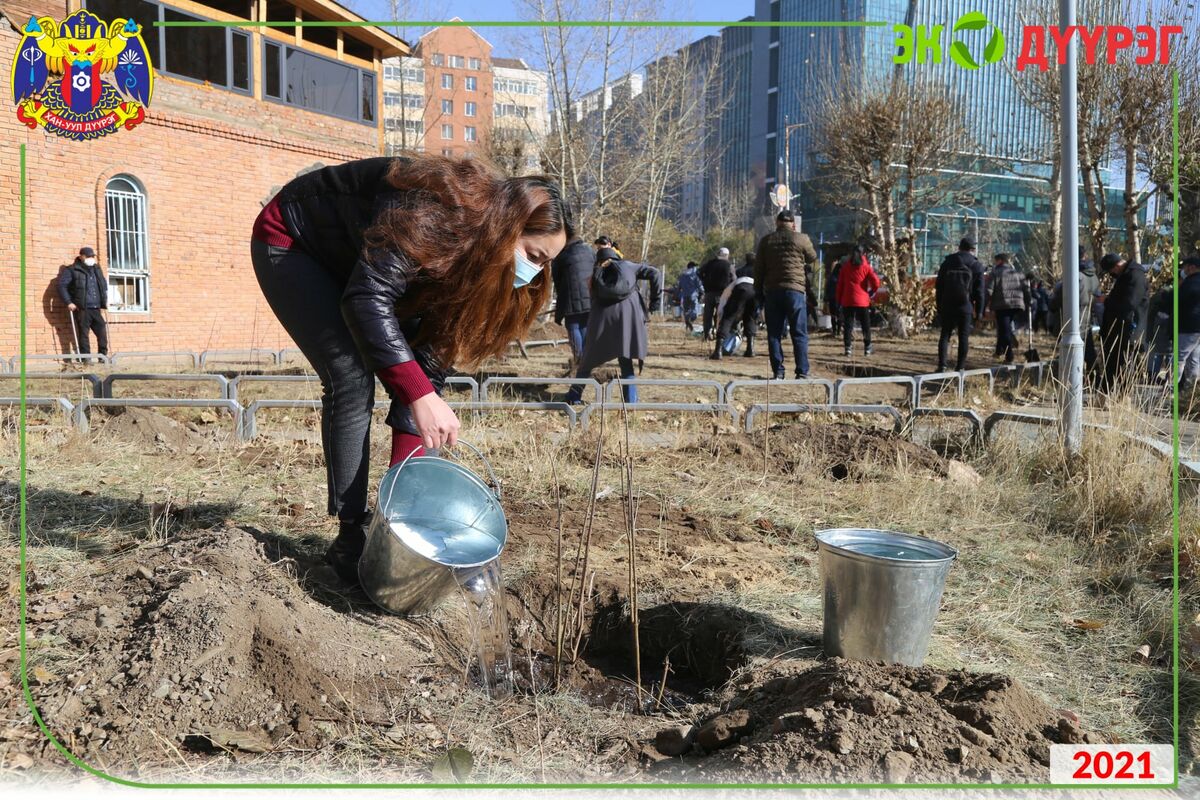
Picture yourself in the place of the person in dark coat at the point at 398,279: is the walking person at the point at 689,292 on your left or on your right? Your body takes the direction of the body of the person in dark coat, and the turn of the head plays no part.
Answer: on your left

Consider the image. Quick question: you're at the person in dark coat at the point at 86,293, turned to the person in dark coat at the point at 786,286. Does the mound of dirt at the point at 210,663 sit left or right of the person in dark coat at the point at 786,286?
right

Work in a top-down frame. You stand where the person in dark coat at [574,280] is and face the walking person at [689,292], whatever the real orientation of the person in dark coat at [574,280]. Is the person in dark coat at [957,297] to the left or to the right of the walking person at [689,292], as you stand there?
right

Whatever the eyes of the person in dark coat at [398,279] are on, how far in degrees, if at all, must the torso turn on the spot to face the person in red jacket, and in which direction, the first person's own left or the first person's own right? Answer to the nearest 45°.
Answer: approximately 45° to the first person's own left

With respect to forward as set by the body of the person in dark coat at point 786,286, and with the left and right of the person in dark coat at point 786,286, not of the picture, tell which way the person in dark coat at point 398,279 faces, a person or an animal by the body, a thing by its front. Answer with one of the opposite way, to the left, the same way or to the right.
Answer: to the right

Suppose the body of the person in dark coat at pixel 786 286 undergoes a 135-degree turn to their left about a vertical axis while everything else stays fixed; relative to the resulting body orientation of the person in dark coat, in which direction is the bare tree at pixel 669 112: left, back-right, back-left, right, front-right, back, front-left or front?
back-right

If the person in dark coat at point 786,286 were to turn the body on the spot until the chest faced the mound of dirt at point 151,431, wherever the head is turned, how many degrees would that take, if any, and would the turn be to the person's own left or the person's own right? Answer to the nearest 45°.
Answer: approximately 135° to the person's own left

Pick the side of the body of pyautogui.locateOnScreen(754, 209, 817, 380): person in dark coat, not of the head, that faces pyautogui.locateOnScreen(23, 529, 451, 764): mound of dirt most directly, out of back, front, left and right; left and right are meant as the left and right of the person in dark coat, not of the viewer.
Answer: back

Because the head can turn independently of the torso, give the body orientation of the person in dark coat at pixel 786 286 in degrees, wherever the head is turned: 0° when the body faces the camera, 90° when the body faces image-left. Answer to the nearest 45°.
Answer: approximately 180°

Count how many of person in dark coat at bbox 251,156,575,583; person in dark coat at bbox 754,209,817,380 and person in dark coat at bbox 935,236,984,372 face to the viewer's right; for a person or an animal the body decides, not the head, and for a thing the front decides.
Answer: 1

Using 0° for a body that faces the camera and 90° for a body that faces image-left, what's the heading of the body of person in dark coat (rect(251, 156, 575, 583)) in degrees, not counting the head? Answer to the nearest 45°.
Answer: approximately 270°

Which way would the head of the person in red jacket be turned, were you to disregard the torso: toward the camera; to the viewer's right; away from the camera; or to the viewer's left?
away from the camera
